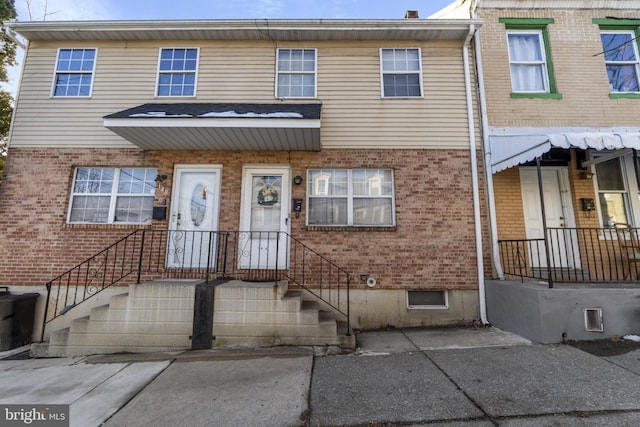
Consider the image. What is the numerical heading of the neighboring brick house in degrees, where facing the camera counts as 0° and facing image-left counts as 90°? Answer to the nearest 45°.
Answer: approximately 0°

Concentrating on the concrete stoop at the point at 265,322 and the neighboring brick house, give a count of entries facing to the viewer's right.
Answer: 1

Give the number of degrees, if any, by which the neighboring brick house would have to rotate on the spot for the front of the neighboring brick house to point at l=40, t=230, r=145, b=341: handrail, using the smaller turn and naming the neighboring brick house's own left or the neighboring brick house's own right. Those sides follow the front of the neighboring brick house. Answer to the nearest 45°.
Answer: approximately 45° to the neighboring brick house's own right

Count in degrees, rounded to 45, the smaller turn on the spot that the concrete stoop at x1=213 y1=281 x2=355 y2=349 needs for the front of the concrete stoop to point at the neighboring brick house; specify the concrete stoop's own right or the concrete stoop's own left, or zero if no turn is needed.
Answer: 0° — it already faces it

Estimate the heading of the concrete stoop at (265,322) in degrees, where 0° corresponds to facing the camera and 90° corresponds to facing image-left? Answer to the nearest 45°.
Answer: approximately 270°

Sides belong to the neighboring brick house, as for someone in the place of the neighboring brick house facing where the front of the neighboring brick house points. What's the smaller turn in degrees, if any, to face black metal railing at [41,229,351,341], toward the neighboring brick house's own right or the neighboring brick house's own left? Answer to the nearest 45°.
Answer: approximately 45° to the neighboring brick house's own right
